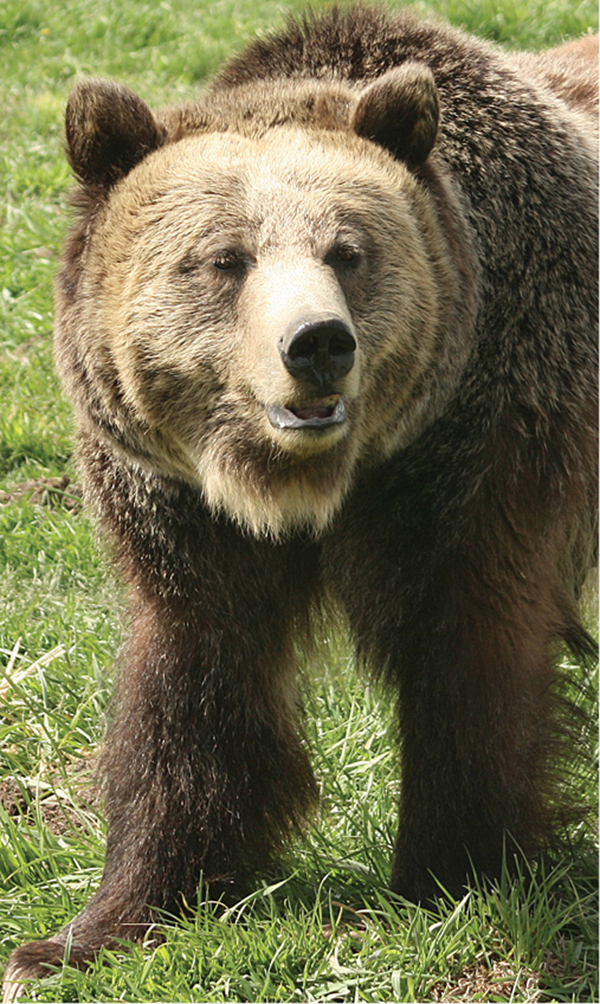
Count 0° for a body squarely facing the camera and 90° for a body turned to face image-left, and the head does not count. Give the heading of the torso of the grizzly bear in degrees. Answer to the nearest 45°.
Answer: approximately 45°
